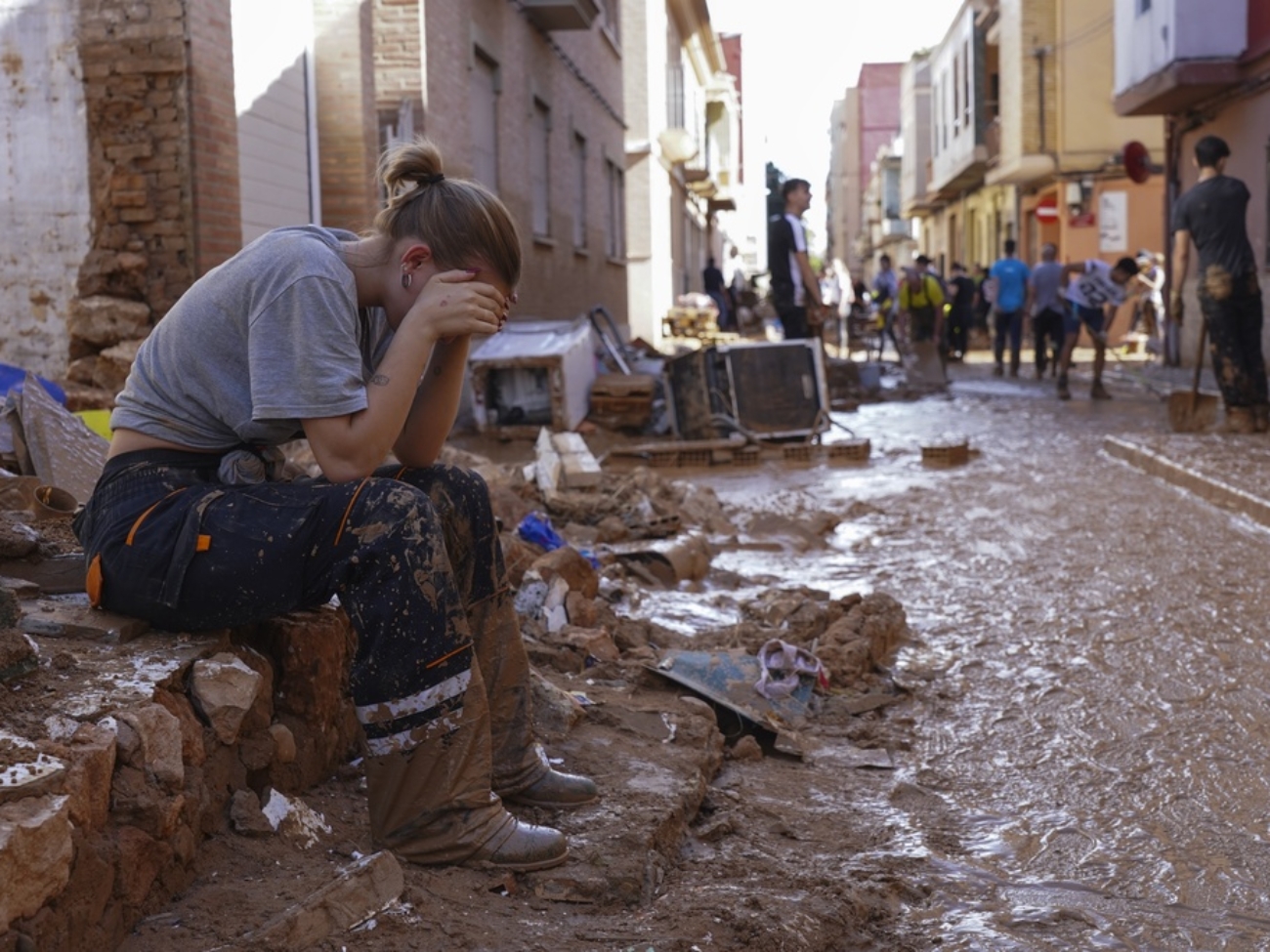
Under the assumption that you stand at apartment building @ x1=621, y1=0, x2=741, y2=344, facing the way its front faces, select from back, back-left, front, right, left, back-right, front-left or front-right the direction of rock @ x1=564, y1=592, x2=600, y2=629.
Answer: right

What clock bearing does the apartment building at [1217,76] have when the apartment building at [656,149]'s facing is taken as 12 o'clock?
the apartment building at [1217,76] is roughly at 2 o'clock from the apartment building at [656,149].

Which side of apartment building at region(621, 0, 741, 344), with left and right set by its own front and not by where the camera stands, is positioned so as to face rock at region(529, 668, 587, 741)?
right

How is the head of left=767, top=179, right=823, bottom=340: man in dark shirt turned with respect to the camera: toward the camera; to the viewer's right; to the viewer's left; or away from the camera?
to the viewer's right

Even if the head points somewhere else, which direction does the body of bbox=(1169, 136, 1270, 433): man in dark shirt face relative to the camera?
away from the camera

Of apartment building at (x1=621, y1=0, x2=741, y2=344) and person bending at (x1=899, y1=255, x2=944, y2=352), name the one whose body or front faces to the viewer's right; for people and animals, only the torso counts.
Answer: the apartment building

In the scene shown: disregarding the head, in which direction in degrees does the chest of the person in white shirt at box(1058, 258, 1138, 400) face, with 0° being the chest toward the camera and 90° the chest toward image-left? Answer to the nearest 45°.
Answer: approximately 315°
